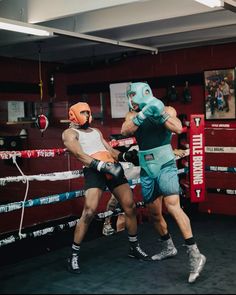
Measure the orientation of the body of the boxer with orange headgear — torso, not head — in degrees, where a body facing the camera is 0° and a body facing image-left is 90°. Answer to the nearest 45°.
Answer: approximately 315°

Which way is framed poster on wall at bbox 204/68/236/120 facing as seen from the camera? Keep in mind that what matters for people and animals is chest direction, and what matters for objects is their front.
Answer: toward the camera

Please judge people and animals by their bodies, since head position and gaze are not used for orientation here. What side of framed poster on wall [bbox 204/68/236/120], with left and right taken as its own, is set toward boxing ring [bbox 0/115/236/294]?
front

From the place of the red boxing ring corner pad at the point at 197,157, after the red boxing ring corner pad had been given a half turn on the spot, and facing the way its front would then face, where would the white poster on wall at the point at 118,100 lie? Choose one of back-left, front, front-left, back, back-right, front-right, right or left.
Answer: front-left

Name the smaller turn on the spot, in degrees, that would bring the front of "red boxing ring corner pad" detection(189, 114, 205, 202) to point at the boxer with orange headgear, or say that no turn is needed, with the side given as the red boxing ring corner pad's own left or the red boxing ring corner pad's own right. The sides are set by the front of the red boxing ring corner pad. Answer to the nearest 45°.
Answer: approximately 45° to the red boxing ring corner pad's own right

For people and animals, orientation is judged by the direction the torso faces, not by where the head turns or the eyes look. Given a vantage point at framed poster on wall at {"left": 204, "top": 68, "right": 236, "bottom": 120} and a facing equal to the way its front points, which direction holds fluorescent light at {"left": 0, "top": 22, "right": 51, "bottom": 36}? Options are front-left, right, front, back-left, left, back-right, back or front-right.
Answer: front-right

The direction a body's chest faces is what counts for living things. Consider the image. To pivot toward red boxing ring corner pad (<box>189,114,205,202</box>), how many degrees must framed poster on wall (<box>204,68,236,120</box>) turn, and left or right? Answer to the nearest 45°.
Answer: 0° — it already faces it

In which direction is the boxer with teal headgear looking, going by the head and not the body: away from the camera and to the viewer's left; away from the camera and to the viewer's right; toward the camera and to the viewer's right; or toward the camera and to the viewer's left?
toward the camera and to the viewer's left

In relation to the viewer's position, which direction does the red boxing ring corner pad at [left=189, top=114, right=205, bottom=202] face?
facing the viewer

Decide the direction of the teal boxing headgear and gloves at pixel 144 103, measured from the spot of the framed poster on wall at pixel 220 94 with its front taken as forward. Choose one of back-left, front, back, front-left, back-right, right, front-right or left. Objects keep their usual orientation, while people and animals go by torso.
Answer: front

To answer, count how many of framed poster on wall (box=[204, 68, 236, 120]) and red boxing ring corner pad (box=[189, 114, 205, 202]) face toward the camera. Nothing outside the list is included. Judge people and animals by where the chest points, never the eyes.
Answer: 2
